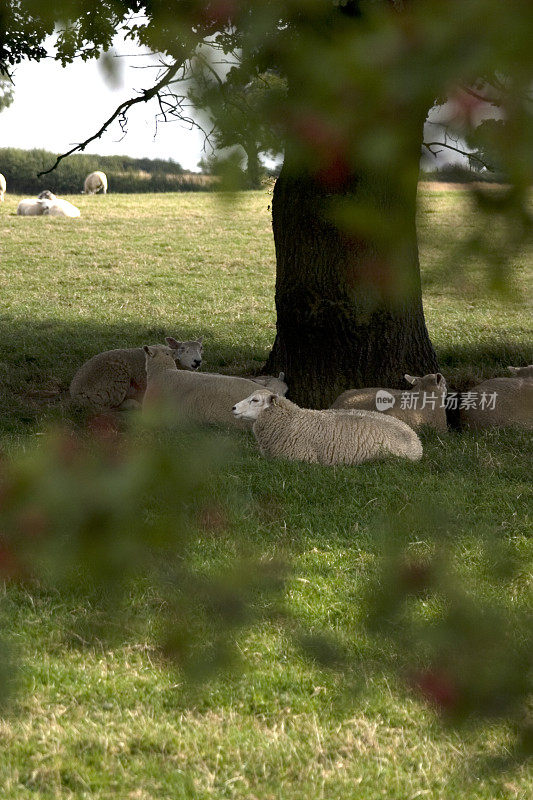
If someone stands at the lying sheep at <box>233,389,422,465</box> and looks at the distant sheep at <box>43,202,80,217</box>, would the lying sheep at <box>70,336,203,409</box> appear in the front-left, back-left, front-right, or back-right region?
front-left

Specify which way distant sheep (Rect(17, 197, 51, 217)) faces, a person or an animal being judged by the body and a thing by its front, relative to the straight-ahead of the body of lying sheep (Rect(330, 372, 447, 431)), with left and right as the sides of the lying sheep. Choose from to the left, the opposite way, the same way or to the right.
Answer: the same way

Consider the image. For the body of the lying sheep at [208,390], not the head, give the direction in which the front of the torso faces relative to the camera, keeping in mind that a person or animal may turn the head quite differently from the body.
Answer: to the viewer's left

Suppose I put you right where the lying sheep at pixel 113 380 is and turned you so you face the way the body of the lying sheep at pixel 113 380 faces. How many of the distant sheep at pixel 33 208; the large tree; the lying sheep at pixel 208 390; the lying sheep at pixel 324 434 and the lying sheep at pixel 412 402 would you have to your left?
1

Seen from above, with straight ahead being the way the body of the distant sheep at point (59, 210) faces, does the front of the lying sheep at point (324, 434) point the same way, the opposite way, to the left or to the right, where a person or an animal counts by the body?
the same way

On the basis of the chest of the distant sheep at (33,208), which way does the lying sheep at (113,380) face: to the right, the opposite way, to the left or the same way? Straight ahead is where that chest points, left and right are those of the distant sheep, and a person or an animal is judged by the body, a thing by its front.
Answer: the same way

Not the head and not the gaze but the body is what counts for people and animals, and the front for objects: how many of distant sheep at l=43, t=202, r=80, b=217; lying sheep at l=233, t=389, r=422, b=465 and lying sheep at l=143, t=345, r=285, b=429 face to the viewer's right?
0

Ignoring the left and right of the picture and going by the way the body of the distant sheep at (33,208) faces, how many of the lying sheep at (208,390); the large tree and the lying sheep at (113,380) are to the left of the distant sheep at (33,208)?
0

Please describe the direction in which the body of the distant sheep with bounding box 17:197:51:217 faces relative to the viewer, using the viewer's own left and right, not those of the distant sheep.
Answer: facing to the right of the viewer

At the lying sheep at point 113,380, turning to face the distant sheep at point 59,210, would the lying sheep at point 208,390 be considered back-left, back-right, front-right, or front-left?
back-right

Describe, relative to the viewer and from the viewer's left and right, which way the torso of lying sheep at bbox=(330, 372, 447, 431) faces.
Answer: facing to the right of the viewer

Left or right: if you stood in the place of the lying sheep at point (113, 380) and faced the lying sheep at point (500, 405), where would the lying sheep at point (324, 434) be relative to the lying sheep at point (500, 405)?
right

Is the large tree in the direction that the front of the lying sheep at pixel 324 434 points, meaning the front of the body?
no

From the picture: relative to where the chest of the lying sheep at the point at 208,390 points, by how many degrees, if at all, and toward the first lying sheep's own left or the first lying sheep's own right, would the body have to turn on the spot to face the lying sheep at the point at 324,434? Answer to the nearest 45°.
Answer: approximately 135° to the first lying sheep's own left

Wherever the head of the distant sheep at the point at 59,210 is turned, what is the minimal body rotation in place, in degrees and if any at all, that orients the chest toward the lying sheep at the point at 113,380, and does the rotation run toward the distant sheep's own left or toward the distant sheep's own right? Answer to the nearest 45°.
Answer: approximately 90° to the distant sheep's own left

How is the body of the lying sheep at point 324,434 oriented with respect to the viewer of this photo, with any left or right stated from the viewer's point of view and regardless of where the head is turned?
facing to the left of the viewer

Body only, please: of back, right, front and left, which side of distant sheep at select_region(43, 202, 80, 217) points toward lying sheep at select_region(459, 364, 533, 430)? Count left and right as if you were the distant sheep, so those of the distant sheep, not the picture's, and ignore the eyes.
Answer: left

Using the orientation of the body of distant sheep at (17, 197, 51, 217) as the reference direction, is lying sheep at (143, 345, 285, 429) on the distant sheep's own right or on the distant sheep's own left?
on the distant sheep's own right

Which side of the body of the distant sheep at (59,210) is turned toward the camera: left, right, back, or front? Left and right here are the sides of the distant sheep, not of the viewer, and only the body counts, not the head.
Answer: left

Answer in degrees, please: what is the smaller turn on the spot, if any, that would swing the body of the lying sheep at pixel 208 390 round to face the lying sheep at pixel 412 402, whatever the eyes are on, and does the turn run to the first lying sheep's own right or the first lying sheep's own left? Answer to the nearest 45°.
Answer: approximately 180°

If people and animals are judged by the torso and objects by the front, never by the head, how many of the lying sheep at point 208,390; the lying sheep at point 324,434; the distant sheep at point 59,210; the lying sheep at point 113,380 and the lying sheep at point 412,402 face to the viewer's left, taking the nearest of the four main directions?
3

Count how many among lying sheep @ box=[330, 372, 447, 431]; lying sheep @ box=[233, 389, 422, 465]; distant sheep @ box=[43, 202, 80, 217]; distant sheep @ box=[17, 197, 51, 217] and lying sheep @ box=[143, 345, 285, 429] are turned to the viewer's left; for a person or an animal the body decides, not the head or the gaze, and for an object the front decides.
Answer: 3
